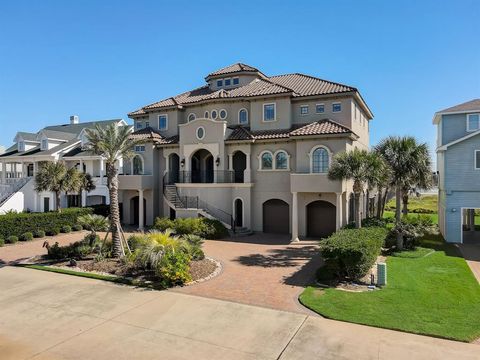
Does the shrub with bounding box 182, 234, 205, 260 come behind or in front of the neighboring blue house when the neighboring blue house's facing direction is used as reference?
in front

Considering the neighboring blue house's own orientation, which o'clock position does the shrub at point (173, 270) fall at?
The shrub is roughly at 1 o'clock from the neighboring blue house.

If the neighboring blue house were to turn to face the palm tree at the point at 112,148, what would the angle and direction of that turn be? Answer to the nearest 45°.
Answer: approximately 45° to its right

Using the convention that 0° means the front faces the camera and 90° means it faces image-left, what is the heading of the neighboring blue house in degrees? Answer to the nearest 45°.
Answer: approximately 0°

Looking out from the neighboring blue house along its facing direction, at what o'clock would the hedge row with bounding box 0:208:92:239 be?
The hedge row is roughly at 2 o'clock from the neighboring blue house.

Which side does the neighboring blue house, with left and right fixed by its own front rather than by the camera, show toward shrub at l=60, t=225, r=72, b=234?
right

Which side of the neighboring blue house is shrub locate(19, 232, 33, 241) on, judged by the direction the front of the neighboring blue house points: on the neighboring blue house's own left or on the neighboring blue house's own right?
on the neighboring blue house's own right
